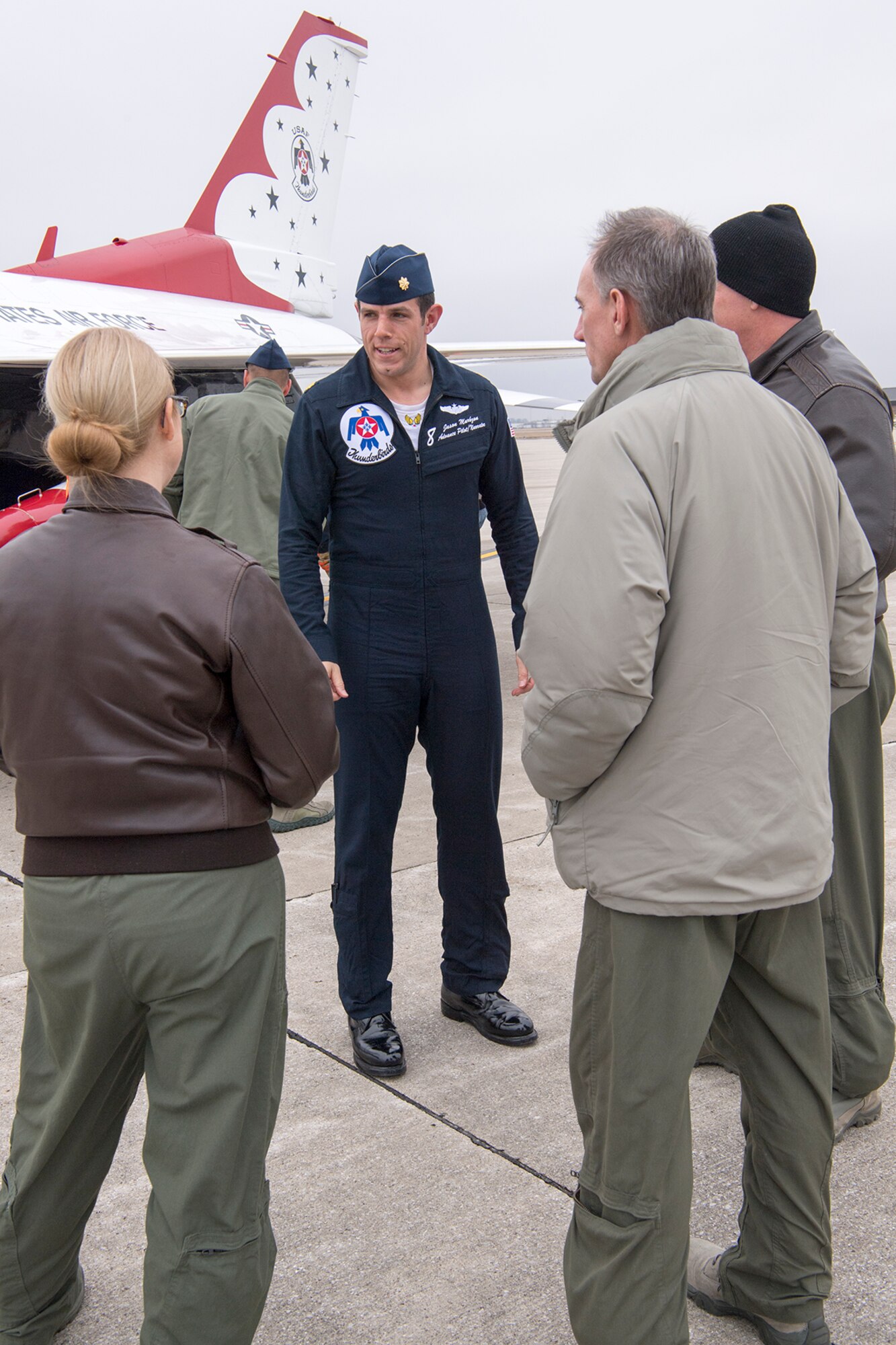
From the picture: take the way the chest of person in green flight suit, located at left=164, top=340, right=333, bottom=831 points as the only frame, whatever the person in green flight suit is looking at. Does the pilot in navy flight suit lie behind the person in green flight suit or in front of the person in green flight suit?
behind

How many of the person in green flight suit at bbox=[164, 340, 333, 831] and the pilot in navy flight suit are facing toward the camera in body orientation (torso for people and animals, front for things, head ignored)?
1

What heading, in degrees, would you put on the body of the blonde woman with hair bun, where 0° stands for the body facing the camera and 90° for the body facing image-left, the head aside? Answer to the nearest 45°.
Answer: approximately 225°

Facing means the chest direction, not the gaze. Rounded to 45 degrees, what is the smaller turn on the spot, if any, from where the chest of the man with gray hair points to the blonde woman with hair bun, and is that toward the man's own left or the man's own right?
approximately 45° to the man's own left

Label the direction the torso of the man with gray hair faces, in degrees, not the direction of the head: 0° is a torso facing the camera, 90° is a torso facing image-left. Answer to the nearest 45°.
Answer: approximately 135°

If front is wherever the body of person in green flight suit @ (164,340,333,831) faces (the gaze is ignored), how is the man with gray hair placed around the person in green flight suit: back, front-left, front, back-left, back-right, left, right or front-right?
back

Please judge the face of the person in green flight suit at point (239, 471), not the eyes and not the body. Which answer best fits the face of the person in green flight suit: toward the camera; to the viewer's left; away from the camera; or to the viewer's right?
away from the camera

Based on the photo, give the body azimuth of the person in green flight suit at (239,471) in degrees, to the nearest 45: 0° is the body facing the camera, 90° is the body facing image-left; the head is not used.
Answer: approximately 180°

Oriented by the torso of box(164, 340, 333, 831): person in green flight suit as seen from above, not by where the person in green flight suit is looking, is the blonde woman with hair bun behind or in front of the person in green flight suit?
behind

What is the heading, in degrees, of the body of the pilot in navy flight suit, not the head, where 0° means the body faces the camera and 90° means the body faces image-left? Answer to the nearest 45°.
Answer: approximately 0°

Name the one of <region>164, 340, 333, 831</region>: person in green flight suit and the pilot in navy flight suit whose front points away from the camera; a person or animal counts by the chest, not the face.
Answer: the person in green flight suit
